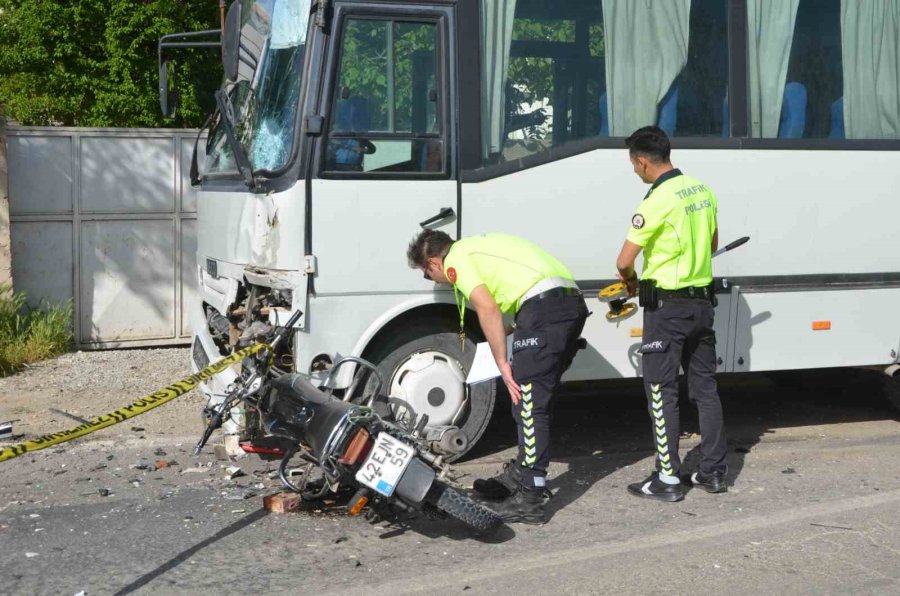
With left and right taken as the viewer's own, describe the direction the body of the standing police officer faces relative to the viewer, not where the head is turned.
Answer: facing away from the viewer and to the left of the viewer

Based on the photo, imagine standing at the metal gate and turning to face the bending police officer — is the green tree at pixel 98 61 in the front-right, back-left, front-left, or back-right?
back-left

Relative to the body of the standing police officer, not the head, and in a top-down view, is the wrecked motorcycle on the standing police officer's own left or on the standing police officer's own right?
on the standing police officer's own left

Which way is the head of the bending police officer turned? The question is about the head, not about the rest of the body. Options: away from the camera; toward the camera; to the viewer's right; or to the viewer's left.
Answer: to the viewer's left

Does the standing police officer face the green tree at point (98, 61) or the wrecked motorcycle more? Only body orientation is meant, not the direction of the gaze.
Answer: the green tree

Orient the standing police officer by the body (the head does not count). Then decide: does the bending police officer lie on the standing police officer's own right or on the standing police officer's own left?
on the standing police officer's own left

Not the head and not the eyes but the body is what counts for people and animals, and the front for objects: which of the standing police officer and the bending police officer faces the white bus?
the standing police officer

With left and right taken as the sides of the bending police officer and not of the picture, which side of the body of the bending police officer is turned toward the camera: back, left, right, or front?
left

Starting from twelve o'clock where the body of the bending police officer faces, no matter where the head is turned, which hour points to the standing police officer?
The standing police officer is roughly at 5 o'clock from the bending police officer.
